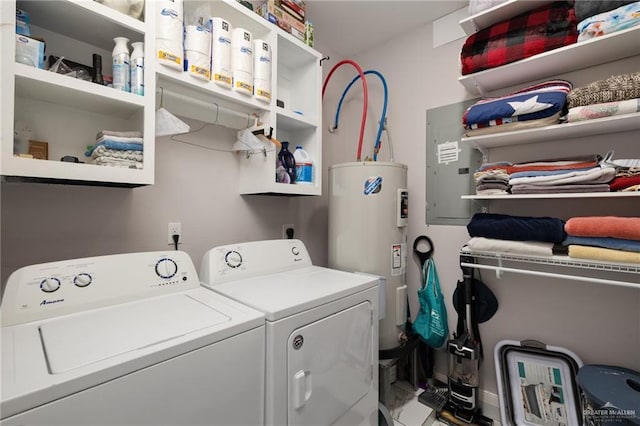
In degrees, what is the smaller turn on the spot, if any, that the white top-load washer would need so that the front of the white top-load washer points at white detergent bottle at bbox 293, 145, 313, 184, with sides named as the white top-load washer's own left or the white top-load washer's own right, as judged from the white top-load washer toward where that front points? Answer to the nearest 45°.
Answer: approximately 90° to the white top-load washer's own left

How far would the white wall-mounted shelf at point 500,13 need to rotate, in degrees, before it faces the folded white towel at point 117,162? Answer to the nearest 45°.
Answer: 0° — it already faces it

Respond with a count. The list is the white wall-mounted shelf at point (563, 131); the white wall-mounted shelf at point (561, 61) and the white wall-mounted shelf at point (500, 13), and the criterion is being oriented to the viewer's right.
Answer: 0

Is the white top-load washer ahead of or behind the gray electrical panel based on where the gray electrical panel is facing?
ahead

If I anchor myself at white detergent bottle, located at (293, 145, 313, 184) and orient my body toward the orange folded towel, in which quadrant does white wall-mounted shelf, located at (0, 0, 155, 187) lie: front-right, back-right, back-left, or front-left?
back-right

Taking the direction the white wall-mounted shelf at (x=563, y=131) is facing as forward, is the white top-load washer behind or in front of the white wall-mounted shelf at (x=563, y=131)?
in front

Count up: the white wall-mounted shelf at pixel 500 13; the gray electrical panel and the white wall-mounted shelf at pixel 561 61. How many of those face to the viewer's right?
0

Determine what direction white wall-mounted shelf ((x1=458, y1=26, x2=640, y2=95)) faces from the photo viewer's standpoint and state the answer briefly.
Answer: facing the viewer and to the left of the viewer

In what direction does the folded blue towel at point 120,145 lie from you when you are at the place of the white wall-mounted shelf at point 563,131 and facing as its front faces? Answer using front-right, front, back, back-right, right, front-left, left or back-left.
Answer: front

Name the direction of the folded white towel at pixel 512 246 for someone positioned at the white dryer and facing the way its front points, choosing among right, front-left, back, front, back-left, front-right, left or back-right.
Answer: front-left

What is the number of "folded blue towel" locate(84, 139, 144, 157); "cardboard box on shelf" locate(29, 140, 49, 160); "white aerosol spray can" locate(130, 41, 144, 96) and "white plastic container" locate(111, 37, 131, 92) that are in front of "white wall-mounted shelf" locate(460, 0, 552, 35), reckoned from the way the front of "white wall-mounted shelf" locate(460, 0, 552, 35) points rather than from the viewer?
4

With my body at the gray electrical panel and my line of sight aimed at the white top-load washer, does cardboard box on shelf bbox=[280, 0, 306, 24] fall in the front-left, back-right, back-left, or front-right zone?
front-right

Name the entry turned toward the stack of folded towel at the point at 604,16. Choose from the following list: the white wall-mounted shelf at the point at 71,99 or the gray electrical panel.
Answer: the white wall-mounted shelf

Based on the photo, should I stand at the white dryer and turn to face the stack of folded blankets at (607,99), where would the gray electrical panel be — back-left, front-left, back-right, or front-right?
front-left

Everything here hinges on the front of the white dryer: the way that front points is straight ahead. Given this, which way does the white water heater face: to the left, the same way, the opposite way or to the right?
the same way

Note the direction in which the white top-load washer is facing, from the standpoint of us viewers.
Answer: facing the viewer and to the right of the viewer

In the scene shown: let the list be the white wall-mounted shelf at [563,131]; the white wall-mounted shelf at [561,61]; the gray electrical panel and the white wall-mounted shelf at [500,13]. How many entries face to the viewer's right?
0

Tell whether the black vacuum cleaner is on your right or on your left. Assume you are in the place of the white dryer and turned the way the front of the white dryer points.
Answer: on your left
